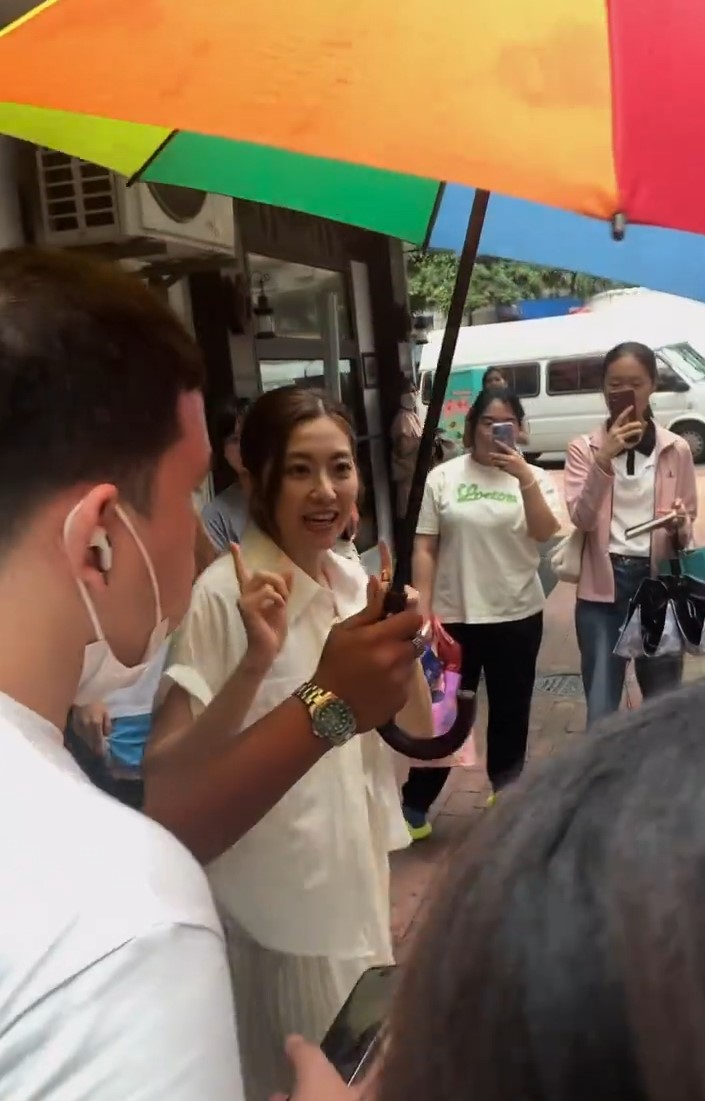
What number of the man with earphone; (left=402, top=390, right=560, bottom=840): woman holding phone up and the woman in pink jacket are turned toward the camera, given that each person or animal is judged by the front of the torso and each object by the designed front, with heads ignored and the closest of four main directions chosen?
2

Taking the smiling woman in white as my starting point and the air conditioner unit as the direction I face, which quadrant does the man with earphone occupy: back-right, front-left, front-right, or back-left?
back-left

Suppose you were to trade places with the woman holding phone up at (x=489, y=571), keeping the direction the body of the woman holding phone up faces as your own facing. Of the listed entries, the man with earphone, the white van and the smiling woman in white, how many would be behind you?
1

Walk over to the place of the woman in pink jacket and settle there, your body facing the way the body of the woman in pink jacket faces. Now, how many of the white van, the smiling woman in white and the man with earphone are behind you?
1

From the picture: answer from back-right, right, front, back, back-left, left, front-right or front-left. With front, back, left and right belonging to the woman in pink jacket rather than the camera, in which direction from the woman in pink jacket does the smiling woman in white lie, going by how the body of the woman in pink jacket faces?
front

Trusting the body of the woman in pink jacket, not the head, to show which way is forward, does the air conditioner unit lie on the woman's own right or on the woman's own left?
on the woman's own right

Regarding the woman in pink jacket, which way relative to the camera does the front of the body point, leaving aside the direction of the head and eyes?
toward the camera

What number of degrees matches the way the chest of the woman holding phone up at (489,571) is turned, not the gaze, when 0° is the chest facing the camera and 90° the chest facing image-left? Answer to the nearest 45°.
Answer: approximately 0°

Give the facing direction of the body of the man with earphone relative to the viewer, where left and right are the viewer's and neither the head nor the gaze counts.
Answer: facing away from the viewer and to the right of the viewer

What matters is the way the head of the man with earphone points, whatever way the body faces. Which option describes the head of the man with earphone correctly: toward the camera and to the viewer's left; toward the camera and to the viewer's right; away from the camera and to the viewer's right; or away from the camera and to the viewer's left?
away from the camera and to the viewer's right

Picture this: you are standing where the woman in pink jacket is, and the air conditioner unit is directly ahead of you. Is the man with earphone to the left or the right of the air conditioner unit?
left

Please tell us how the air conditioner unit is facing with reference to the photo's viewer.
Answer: facing the viewer and to the right of the viewer

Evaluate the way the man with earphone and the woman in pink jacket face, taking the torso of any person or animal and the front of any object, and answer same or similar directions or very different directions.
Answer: very different directions

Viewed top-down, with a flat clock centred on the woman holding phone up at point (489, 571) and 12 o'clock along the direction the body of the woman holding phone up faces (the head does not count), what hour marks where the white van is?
The white van is roughly at 6 o'clock from the woman holding phone up.

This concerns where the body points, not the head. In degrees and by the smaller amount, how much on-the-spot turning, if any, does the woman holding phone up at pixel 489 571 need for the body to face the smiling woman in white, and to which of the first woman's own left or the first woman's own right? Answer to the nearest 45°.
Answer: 0° — they already face them
